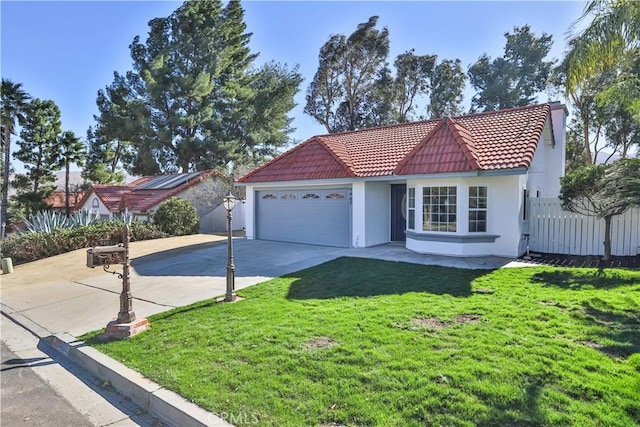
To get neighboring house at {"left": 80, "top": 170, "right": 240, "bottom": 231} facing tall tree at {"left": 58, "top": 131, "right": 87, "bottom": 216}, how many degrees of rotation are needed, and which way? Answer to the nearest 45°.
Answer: approximately 90° to its right

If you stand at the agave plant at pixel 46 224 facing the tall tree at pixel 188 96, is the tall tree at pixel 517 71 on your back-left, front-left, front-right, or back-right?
front-right

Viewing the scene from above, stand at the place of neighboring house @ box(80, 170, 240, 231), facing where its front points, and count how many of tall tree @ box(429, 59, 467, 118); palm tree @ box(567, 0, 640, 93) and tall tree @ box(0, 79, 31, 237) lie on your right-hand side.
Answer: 1

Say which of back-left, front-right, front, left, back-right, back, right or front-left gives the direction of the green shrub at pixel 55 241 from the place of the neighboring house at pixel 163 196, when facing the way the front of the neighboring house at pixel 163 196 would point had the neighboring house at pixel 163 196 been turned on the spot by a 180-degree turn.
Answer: back

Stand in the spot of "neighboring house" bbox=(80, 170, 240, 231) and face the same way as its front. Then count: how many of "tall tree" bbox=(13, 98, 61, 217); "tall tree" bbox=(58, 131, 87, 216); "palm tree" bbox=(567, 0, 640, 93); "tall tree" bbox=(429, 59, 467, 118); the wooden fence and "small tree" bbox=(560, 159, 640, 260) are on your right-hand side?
2

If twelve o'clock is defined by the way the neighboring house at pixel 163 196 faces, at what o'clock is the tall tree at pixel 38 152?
The tall tree is roughly at 3 o'clock from the neighboring house.

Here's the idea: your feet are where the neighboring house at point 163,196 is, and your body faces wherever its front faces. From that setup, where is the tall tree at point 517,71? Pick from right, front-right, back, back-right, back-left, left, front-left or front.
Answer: back-left

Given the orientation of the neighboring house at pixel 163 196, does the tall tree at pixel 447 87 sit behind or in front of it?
behind

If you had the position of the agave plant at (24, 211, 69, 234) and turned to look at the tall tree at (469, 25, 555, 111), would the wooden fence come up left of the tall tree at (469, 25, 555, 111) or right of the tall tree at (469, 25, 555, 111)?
right

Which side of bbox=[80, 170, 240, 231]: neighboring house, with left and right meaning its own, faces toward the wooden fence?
left

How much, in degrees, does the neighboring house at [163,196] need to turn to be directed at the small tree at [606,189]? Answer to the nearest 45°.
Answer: approximately 90° to its left

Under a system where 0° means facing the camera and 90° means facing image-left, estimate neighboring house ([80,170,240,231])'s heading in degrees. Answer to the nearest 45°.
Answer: approximately 45°

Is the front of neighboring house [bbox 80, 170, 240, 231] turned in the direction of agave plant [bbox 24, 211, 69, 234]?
yes

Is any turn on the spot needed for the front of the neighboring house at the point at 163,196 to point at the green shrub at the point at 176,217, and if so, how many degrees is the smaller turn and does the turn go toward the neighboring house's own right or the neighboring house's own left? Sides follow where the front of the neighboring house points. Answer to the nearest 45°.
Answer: approximately 45° to the neighboring house's own left

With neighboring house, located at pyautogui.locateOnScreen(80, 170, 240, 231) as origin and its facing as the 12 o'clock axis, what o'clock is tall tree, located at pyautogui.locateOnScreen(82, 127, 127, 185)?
The tall tree is roughly at 4 o'clock from the neighboring house.
